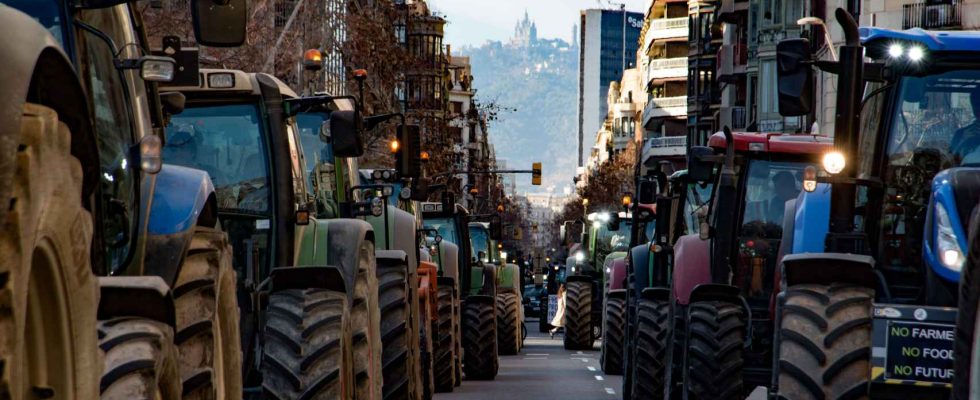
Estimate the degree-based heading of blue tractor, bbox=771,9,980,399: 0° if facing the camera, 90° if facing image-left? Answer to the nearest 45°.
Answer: approximately 0°

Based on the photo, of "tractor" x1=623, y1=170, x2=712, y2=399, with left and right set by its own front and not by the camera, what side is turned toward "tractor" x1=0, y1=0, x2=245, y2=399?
front

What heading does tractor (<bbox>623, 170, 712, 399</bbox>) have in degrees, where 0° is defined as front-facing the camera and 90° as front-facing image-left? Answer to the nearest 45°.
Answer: approximately 0°

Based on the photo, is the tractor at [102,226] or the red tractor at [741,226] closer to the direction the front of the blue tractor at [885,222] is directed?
the tractor

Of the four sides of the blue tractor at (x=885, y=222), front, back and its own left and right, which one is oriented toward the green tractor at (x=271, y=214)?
right

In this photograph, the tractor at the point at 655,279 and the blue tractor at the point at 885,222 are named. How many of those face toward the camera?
2

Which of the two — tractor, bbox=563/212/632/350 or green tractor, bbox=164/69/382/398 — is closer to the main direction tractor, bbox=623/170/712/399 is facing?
the green tractor

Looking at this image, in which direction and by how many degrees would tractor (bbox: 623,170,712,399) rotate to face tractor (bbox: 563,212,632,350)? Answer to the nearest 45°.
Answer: approximately 180°
